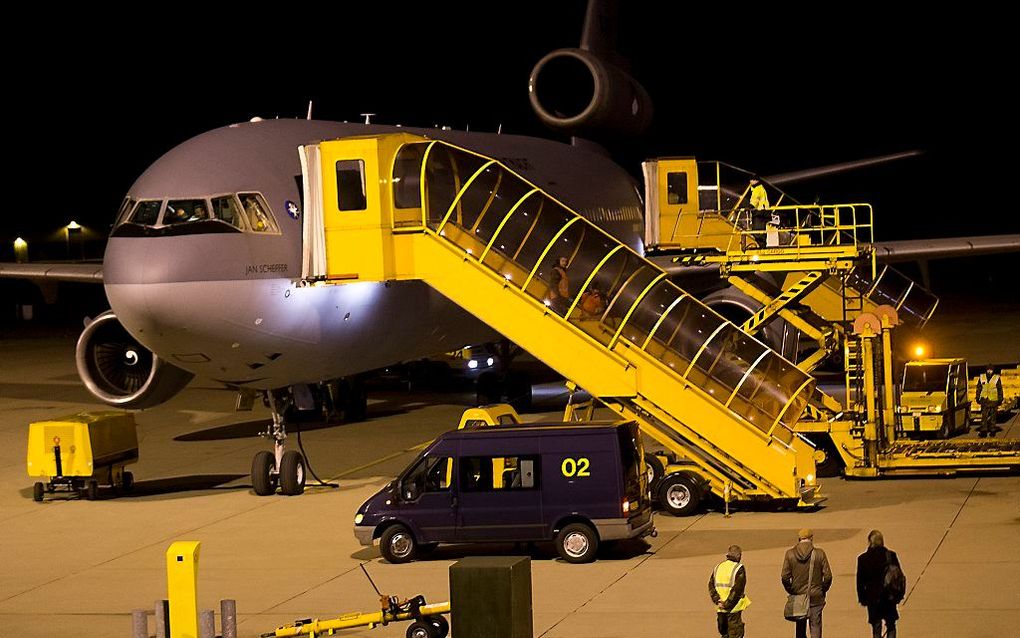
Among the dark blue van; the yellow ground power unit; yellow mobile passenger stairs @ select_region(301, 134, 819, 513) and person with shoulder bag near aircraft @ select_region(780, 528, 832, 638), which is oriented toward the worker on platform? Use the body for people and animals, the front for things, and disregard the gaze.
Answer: the person with shoulder bag near aircraft

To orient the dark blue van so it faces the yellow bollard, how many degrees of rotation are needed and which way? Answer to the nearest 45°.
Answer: approximately 45° to its left

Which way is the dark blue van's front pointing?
to the viewer's left

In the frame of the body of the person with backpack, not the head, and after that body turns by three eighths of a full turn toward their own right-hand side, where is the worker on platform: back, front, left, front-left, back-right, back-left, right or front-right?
back-left

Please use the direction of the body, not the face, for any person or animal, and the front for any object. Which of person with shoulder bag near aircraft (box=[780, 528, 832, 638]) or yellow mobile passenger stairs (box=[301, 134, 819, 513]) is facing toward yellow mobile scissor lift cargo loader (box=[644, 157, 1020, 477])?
the person with shoulder bag near aircraft

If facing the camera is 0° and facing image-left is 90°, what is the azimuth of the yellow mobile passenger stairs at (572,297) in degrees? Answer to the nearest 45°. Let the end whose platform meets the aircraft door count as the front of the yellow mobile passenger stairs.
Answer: approximately 90°

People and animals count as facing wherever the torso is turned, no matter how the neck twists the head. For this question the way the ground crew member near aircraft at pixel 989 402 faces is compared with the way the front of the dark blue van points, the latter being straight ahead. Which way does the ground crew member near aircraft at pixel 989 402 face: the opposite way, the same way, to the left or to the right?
to the left

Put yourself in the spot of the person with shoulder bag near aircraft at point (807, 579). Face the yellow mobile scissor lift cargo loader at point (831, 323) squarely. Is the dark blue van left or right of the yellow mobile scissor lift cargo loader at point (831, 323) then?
left

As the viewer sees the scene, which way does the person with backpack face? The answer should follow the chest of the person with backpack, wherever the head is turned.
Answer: away from the camera

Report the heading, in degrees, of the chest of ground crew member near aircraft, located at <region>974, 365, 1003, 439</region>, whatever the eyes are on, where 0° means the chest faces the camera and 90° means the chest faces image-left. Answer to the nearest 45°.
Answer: approximately 0°

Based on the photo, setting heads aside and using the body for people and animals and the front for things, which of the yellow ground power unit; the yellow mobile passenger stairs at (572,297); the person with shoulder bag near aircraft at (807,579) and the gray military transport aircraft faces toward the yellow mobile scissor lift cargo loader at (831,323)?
the person with shoulder bag near aircraft

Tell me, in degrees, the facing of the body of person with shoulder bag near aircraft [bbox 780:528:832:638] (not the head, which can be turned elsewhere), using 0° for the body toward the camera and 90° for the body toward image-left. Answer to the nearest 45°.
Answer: approximately 180°

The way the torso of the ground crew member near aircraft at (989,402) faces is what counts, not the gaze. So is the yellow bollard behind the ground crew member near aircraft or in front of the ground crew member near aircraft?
in front

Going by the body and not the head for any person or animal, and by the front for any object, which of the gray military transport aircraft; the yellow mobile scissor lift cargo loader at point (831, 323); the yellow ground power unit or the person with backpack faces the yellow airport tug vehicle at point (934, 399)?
the person with backpack

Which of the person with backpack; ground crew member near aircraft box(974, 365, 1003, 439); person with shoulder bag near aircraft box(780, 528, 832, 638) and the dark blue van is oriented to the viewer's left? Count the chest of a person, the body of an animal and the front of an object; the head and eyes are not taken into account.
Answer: the dark blue van

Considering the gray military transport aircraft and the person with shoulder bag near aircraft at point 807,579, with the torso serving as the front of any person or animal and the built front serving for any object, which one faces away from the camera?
the person with shoulder bag near aircraft

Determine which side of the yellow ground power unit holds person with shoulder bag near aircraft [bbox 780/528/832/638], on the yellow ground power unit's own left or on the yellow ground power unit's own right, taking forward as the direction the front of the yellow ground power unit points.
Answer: on the yellow ground power unit's own left

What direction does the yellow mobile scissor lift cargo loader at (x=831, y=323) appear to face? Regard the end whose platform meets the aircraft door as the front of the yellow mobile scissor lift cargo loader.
to the viewer's left

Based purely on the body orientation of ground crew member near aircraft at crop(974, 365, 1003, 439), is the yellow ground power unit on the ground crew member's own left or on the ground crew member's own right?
on the ground crew member's own right
